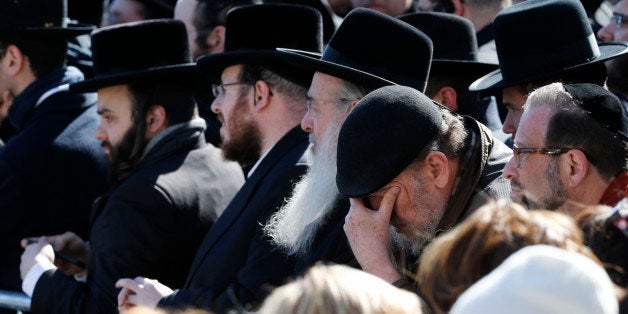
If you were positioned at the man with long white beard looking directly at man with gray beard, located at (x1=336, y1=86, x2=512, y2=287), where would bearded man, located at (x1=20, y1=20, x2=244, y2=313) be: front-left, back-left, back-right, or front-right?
back-right

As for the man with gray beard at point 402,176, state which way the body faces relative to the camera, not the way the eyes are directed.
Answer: to the viewer's left

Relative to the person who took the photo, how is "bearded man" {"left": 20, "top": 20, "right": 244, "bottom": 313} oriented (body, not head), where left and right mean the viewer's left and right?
facing to the left of the viewer

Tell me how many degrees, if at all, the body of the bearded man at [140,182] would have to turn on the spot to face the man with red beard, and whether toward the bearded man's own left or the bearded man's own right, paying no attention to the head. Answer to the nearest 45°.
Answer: approximately 135° to the bearded man's own left

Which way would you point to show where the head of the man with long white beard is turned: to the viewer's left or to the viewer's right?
to the viewer's left

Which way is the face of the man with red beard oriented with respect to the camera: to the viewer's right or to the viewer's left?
to the viewer's left

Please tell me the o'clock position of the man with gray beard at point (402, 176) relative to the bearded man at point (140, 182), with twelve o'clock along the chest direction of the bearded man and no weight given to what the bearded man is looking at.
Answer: The man with gray beard is roughly at 8 o'clock from the bearded man.

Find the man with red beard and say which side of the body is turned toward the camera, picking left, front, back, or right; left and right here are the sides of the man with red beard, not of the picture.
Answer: left
